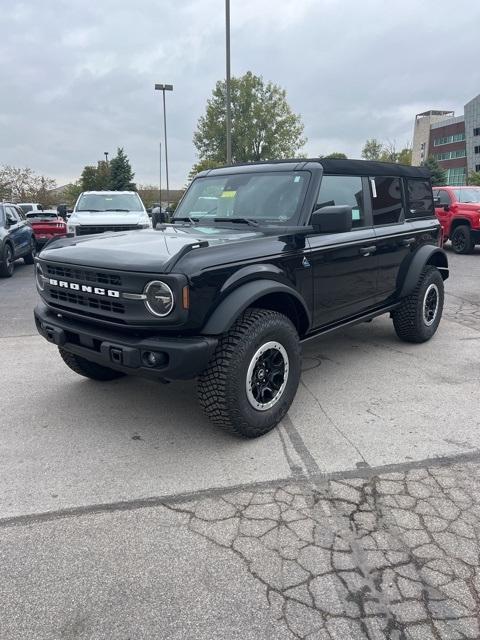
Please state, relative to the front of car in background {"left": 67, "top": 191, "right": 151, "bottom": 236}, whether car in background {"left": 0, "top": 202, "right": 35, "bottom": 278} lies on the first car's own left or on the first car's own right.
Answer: on the first car's own right

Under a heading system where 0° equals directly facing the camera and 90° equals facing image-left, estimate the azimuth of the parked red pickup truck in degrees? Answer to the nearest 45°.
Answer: approximately 315°

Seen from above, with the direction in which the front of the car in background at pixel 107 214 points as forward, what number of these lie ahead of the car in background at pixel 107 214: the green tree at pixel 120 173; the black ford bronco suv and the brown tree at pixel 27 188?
1

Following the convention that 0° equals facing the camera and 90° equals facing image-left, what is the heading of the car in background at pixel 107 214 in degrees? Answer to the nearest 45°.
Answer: approximately 0°

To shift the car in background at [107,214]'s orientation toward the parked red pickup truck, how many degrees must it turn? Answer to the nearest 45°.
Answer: approximately 90° to its left

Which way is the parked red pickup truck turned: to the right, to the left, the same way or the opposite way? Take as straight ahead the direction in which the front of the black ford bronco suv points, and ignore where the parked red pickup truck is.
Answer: to the left

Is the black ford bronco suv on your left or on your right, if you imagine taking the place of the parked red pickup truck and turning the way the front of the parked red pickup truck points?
on your right

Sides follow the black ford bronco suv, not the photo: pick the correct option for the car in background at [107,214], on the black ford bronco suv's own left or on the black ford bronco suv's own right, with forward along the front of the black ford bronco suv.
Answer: on the black ford bronco suv's own right

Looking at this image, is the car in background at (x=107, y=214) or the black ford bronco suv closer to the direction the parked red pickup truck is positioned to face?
the black ford bronco suv

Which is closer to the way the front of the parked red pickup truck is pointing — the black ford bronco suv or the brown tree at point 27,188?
the black ford bronco suv

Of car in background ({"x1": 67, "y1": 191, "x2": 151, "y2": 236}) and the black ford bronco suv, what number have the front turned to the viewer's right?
0

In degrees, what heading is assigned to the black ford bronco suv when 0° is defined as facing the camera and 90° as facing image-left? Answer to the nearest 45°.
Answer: approximately 45°

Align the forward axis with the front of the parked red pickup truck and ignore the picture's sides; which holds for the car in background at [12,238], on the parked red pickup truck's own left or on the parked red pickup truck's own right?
on the parked red pickup truck's own right

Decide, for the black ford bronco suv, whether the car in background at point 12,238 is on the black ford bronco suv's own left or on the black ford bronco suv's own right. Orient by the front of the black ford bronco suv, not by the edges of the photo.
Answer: on the black ford bronco suv's own right

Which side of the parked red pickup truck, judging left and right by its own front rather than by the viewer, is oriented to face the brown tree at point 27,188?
back

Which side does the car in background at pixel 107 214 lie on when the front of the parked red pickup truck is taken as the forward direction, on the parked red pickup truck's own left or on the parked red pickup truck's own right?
on the parked red pickup truck's own right
